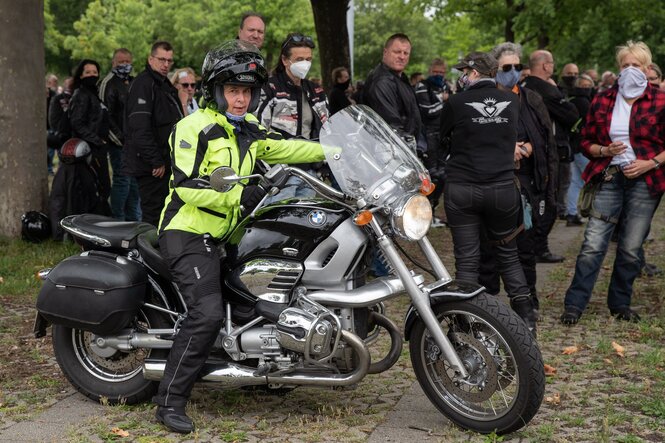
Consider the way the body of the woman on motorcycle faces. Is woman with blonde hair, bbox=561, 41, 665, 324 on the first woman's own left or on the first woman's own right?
on the first woman's own left

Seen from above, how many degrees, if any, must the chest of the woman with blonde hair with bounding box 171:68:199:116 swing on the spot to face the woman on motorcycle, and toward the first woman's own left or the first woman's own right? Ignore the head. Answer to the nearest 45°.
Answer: approximately 45° to the first woman's own right

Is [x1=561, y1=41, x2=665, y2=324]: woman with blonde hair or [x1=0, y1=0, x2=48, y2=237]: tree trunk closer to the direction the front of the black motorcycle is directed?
the woman with blonde hair

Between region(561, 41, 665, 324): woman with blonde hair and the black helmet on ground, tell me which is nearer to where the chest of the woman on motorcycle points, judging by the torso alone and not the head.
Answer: the woman with blonde hair

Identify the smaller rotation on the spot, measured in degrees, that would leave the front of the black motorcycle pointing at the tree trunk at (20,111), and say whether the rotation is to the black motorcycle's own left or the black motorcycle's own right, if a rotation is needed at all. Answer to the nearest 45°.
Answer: approximately 180°

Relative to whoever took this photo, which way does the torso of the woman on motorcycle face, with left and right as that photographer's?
facing the viewer and to the right of the viewer

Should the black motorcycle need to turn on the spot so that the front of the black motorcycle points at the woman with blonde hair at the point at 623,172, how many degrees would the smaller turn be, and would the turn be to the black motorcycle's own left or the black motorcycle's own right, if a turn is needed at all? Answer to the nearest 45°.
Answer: approximately 90° to the black motorcycle's own left

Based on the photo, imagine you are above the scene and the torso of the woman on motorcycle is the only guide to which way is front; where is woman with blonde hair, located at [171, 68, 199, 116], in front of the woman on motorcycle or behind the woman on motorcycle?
behind

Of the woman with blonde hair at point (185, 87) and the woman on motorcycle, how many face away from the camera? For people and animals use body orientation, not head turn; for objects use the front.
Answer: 0

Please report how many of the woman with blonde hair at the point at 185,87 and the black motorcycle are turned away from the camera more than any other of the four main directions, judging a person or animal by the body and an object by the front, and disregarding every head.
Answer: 0
